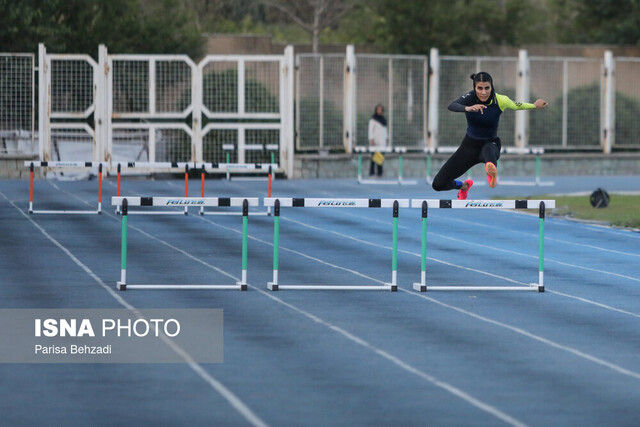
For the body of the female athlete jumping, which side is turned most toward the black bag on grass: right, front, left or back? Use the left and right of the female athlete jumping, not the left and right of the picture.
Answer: back
